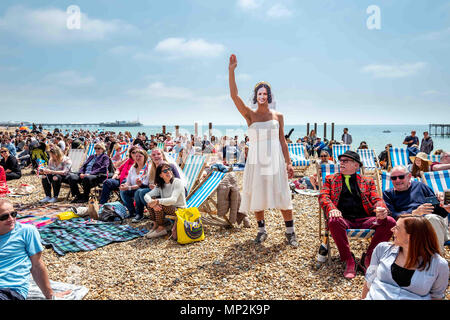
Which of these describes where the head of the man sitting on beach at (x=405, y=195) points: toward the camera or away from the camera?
toward the camera

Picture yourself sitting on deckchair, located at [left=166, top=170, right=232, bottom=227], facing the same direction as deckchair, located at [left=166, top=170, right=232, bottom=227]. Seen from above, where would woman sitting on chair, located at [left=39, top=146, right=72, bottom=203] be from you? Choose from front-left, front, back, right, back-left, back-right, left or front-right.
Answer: right

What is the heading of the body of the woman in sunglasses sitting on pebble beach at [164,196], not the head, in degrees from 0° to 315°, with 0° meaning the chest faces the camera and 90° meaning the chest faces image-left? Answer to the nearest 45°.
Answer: approximately 45°

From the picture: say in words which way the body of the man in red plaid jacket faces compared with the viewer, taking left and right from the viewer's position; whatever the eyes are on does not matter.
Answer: facing the viewer

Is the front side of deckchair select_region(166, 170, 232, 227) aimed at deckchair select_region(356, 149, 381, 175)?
no

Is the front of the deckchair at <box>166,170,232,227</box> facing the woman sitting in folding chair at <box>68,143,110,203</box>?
no

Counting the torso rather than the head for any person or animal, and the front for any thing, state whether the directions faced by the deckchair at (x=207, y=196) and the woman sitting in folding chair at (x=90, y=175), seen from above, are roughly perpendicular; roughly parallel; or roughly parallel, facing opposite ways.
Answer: roughly parallel

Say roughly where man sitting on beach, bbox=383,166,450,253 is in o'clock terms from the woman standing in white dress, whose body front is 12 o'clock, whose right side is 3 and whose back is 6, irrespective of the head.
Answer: The man sitting on beach is roughly at 9 o'clock from the woman standing in white dress.

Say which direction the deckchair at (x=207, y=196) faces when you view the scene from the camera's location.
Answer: facing the viewer and to the left of the viewer

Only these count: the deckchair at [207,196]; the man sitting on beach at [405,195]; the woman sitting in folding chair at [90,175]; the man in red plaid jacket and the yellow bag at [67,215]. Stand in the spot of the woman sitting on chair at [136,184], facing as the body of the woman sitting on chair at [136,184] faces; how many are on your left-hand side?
3

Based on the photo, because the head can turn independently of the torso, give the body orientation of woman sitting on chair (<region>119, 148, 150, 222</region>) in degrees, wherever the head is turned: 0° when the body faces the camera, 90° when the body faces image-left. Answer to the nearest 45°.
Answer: approximately 45°

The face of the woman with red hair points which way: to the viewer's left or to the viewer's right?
to the viewer's left

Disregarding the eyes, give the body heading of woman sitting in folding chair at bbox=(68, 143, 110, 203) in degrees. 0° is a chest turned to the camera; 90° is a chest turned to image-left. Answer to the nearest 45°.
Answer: approximately 45°
